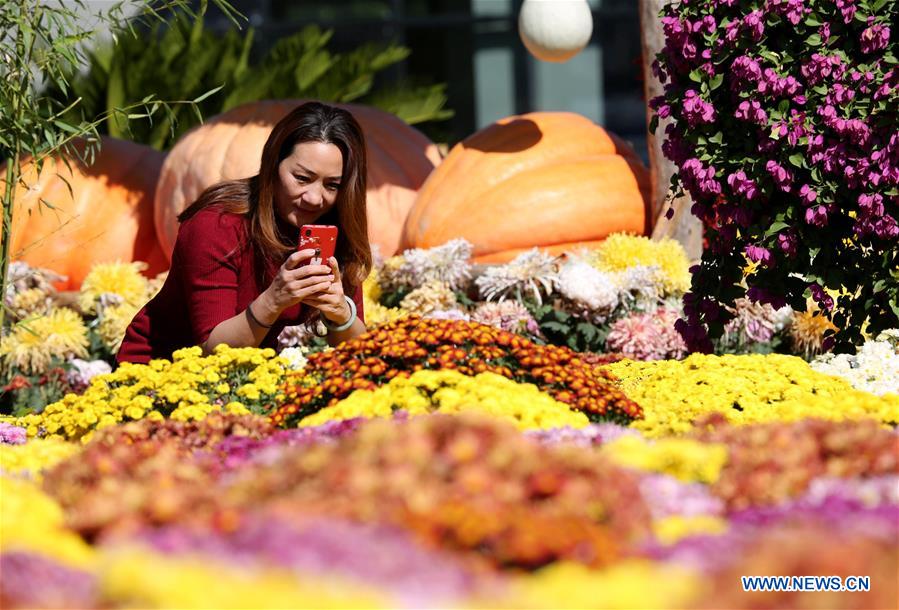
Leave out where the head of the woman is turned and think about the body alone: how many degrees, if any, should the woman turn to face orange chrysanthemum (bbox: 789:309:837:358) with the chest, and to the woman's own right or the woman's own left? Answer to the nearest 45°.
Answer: approximately 45° to the woman's own left

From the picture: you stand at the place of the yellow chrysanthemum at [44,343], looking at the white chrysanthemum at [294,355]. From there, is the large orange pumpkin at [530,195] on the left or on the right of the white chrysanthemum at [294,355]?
left

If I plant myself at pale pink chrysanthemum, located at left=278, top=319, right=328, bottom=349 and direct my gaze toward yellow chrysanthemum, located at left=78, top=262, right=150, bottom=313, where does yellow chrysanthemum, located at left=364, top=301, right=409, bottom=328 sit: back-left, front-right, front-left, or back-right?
back-right

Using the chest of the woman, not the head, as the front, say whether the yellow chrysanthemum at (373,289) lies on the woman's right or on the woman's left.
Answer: on the woman's left

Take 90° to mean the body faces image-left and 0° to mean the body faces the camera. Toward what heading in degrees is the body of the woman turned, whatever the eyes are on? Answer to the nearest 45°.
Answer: approximately 315°

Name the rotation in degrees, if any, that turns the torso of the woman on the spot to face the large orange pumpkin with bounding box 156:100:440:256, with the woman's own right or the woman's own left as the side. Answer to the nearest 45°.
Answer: approximately 135° to the woman's own left

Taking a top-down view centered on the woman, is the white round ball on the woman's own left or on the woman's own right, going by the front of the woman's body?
on the woman's own left
